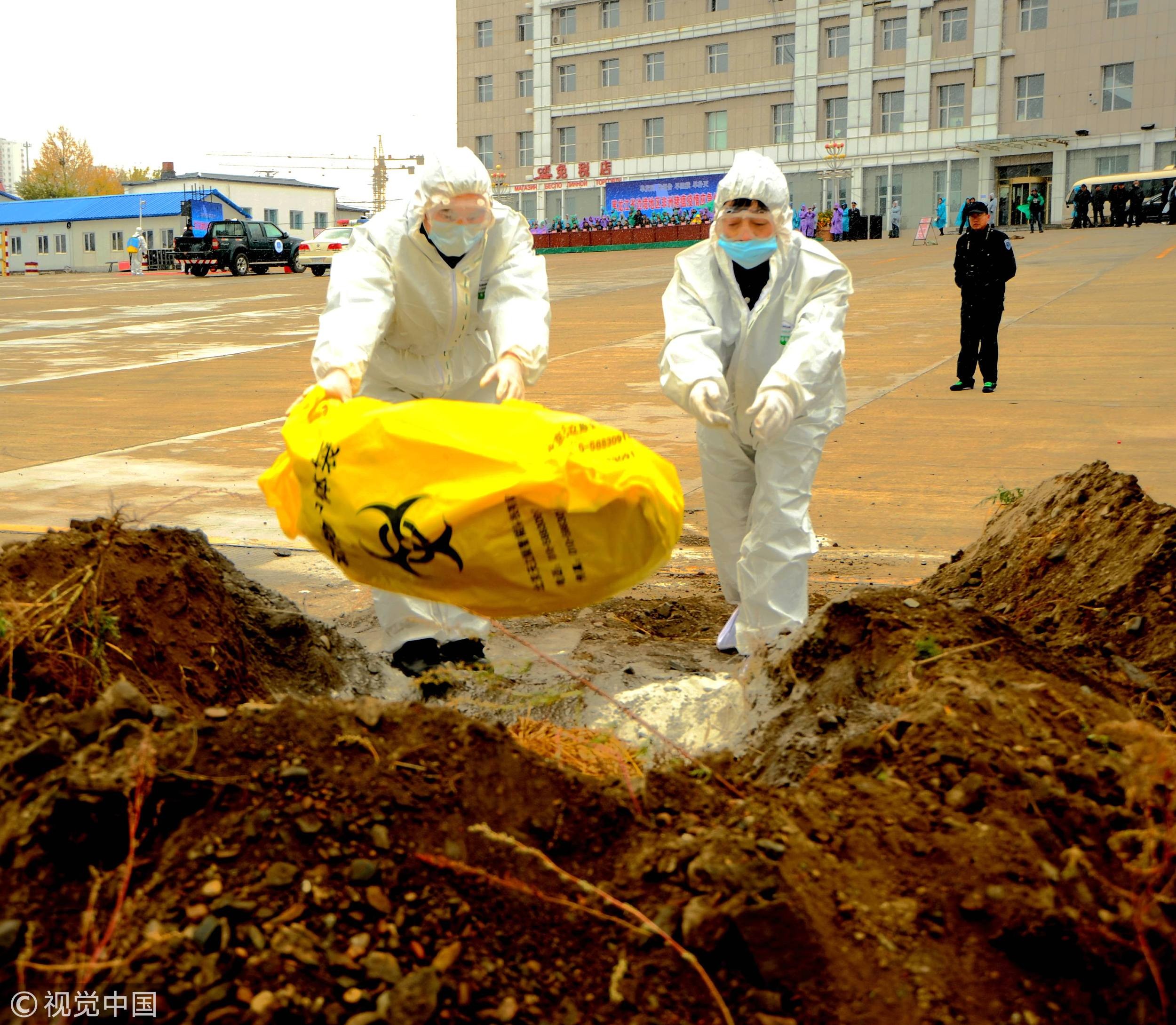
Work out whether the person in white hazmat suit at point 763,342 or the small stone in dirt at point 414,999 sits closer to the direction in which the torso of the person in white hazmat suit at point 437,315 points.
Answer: the small stone in dirt

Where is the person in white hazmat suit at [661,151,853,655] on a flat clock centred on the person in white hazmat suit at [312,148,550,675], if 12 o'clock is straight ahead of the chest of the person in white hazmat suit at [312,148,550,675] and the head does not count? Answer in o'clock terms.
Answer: the person in white hazmat suit at [661,151,853,655] is roughly at 9 o'clock from the person in white hazmat suit at [312,148,550,675].

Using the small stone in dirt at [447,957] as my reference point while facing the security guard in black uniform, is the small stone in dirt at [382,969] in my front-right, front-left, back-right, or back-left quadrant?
back-left

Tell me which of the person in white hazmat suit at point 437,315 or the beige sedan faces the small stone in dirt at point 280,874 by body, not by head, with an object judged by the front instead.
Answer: the person in white hazmat suit

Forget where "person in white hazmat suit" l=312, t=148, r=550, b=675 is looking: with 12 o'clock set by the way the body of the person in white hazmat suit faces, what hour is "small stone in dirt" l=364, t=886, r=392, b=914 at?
The small stone in dirt is roughly at 12 o'clock from the person in white hazmat suit.

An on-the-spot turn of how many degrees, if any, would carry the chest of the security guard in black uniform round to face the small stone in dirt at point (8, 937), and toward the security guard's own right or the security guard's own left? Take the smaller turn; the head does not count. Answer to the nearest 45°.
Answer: approximately 45° to the security guard's own left

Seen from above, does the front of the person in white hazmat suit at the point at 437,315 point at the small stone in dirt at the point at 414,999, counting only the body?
yes

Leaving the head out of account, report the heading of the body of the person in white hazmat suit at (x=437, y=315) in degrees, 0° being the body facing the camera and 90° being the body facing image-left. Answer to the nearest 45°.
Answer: approximately 0°

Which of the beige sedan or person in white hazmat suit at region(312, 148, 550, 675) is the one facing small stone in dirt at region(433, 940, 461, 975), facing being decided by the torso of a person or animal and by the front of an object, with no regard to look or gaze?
the person in white hazmat suit
